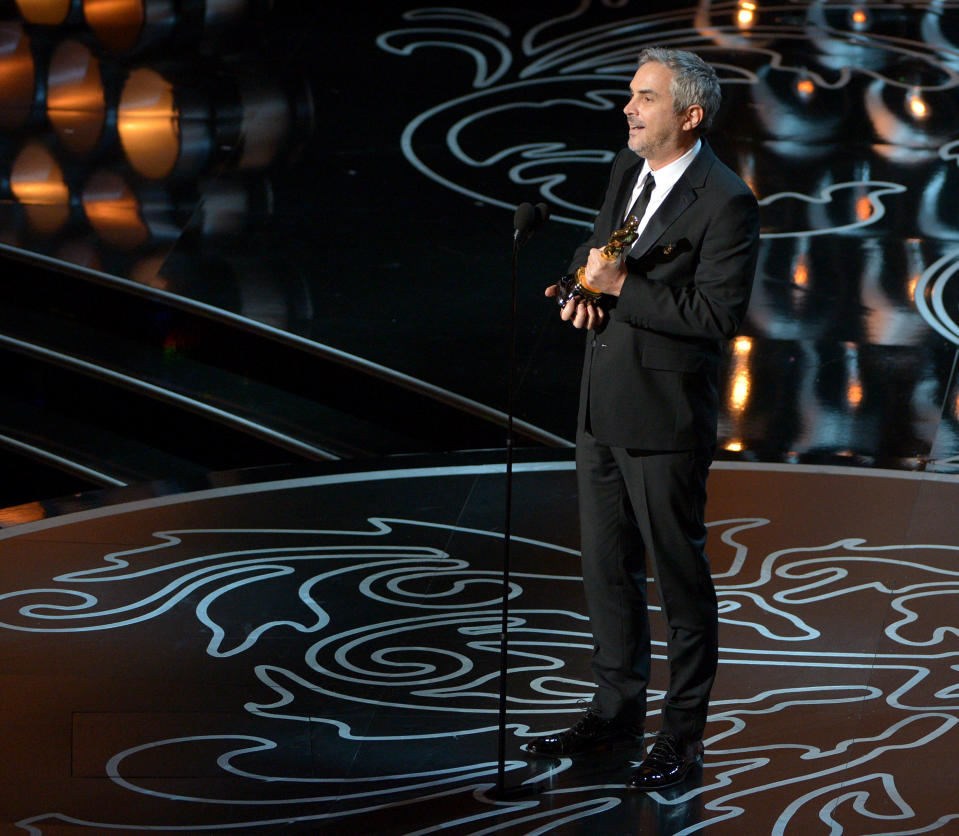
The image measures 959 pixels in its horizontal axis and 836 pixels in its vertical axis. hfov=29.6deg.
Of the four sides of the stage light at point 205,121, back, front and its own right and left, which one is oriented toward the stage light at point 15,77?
right

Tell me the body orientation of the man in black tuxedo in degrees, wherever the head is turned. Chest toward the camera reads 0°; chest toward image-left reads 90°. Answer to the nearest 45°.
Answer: approximately 45°

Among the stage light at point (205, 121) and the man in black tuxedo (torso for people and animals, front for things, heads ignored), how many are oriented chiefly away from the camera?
0

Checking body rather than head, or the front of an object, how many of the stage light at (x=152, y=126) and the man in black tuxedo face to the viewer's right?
0

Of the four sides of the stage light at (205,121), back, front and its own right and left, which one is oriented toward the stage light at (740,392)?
left

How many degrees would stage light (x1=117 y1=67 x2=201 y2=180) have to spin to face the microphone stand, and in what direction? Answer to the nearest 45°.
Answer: approximately 45° to its left

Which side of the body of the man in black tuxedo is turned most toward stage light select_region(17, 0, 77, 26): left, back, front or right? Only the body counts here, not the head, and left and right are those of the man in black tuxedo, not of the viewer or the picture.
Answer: right

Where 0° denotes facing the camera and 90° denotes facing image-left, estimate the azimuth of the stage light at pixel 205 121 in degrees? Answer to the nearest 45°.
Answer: approximately 45°

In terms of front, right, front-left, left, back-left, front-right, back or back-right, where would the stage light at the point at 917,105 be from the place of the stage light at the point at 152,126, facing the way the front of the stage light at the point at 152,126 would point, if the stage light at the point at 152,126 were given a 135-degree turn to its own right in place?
right

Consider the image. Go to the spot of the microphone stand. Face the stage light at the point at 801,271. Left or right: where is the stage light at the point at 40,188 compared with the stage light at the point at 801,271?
left

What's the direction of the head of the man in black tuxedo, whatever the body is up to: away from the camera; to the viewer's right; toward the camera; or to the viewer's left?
to the viewer's left

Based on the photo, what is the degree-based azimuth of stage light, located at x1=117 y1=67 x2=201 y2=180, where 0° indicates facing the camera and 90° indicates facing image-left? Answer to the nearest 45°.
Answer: approximately 45°
